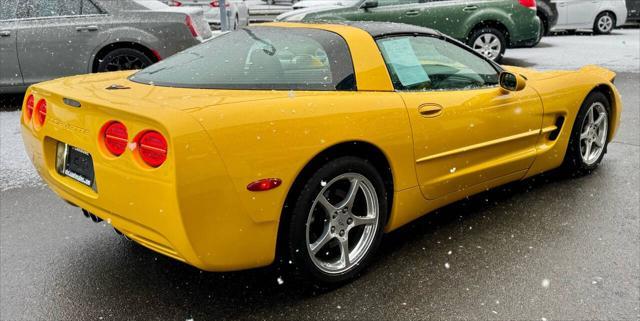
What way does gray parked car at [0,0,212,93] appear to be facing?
to the viewer's left

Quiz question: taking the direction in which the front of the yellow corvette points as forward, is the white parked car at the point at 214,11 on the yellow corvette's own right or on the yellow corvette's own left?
on the yellow corvette's own left

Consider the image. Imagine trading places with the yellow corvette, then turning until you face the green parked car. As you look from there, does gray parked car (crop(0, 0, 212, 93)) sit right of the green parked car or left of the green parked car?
left

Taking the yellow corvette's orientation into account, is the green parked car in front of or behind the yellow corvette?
in front

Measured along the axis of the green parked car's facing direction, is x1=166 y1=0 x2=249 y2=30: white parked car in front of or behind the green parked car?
in front

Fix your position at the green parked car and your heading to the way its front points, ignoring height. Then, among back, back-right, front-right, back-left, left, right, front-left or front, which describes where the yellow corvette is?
left

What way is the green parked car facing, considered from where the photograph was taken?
facing to the left of the viewer

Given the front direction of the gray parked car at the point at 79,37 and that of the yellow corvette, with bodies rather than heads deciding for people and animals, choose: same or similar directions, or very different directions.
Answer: very different directions

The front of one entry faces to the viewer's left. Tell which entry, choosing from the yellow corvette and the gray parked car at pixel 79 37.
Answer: the gray parked car

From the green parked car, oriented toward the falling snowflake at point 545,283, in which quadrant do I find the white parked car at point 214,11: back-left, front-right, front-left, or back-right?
back-right

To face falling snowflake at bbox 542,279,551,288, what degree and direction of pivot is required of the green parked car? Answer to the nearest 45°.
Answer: approximately 90° to its left

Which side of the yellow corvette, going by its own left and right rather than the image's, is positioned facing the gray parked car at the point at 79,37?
left

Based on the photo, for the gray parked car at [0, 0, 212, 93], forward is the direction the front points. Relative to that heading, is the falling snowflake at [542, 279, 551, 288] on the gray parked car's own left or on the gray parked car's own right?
on the gray parked car's own left

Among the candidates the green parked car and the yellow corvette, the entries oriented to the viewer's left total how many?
1

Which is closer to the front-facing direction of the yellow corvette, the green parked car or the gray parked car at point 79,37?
the green parked car

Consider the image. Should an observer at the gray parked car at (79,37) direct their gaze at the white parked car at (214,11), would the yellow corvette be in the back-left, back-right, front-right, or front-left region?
back-right

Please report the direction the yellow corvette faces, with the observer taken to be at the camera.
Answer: facing away from the viewer and to the right of the viewer
